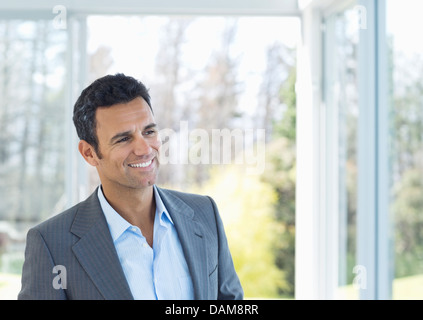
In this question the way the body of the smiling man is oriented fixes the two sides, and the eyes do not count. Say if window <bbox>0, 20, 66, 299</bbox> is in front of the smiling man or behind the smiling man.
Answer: behind

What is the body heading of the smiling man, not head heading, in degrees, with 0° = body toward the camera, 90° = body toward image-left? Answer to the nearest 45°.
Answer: approximately 315°
